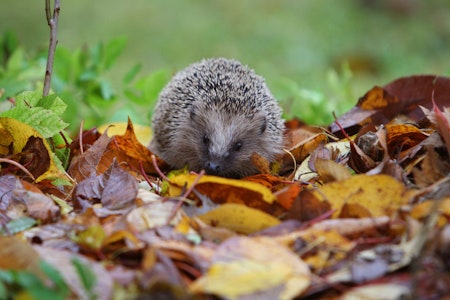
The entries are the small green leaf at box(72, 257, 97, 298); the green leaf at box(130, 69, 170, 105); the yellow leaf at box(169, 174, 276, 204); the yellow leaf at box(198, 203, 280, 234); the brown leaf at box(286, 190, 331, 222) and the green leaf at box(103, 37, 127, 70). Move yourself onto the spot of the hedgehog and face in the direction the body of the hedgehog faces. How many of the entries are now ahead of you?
4

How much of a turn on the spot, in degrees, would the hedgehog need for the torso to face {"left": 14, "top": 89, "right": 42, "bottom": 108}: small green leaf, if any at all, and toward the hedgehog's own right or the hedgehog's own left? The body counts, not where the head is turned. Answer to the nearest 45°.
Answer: approximately 45° to the hedgehog's own right

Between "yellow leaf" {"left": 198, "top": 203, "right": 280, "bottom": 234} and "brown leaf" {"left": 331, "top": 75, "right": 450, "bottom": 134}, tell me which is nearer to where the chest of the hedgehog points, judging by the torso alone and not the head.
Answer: the yellow leaf

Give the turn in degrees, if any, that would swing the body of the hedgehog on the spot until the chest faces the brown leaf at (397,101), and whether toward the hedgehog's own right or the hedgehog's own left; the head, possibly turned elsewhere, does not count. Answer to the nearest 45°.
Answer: approximately 90° to the hedgehog's own left

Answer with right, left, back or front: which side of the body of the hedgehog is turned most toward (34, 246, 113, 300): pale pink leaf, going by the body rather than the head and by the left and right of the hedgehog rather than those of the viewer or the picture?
front

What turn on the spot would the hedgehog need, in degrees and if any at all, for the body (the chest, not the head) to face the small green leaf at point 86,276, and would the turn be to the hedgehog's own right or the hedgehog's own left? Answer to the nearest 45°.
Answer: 0° — it already faces it

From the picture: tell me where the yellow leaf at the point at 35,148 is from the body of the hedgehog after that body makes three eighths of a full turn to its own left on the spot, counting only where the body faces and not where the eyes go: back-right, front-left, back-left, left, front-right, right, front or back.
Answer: back

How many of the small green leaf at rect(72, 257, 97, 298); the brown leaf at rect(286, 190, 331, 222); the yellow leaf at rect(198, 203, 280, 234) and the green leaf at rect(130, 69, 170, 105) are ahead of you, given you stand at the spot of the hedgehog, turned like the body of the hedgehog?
3

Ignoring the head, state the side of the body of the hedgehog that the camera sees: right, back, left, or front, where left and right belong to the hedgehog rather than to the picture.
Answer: front

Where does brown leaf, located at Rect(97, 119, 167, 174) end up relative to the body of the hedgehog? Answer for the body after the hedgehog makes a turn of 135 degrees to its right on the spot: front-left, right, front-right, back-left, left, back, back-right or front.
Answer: left

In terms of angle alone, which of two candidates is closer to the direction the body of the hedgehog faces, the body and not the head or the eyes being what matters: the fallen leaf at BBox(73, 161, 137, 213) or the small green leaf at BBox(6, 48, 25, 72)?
the fallen leaf

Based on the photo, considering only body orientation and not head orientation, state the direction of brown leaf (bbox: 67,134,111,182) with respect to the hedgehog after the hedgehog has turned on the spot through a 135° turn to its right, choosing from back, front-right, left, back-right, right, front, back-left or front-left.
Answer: left

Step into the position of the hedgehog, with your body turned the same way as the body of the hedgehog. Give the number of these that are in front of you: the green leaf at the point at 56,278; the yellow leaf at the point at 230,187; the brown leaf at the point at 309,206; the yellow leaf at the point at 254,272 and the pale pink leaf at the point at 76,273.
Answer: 5

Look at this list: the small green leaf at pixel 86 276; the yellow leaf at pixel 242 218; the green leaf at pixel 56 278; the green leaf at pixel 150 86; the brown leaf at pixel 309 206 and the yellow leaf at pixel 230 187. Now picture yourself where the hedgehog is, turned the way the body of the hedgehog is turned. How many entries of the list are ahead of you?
5

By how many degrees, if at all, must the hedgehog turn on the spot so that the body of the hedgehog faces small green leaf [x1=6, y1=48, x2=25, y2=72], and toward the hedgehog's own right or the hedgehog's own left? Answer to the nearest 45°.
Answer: approximately 90° to the hedgehog's own right
